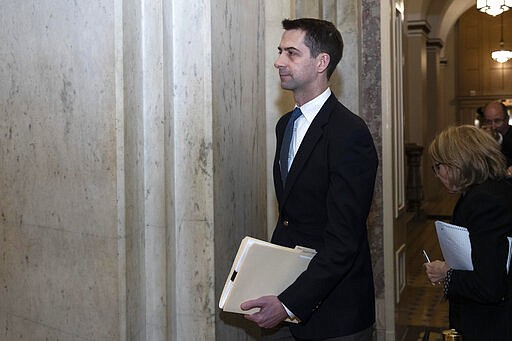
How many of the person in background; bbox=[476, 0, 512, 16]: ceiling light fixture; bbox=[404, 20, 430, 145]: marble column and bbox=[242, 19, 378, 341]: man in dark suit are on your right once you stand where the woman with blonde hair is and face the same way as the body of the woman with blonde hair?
3

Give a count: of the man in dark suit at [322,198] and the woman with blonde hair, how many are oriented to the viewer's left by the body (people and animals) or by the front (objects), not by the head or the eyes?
2

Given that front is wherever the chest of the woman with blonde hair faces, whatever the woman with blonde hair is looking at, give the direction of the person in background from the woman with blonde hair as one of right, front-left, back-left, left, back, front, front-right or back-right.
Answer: right

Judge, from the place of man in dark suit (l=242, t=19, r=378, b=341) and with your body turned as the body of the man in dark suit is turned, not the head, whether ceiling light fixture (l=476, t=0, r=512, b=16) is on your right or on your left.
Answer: on your right

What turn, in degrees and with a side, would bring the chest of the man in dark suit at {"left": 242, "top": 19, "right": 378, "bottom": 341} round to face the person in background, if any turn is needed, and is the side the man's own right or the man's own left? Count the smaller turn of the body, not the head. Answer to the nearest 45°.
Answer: approximately 135° to the man's own right

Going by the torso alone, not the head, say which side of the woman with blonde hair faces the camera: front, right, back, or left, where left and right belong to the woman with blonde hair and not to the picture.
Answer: left

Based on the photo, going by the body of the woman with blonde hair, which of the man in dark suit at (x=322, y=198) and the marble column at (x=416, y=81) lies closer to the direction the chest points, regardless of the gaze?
the man in dark suit

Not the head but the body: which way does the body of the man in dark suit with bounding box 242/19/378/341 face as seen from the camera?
to the viewer's left

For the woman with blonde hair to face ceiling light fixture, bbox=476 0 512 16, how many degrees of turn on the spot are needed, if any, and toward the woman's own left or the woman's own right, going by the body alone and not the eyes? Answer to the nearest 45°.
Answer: approximately 90° to the woman's own right

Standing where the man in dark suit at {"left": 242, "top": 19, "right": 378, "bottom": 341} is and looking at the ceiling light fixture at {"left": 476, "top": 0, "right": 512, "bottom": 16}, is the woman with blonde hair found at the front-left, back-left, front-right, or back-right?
front-right

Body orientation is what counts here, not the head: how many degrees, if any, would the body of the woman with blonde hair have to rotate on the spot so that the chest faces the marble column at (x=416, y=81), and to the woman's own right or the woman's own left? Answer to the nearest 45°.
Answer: approximately 90° to the woman's own right

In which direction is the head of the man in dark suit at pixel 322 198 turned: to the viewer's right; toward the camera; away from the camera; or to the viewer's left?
to the viewer's left
